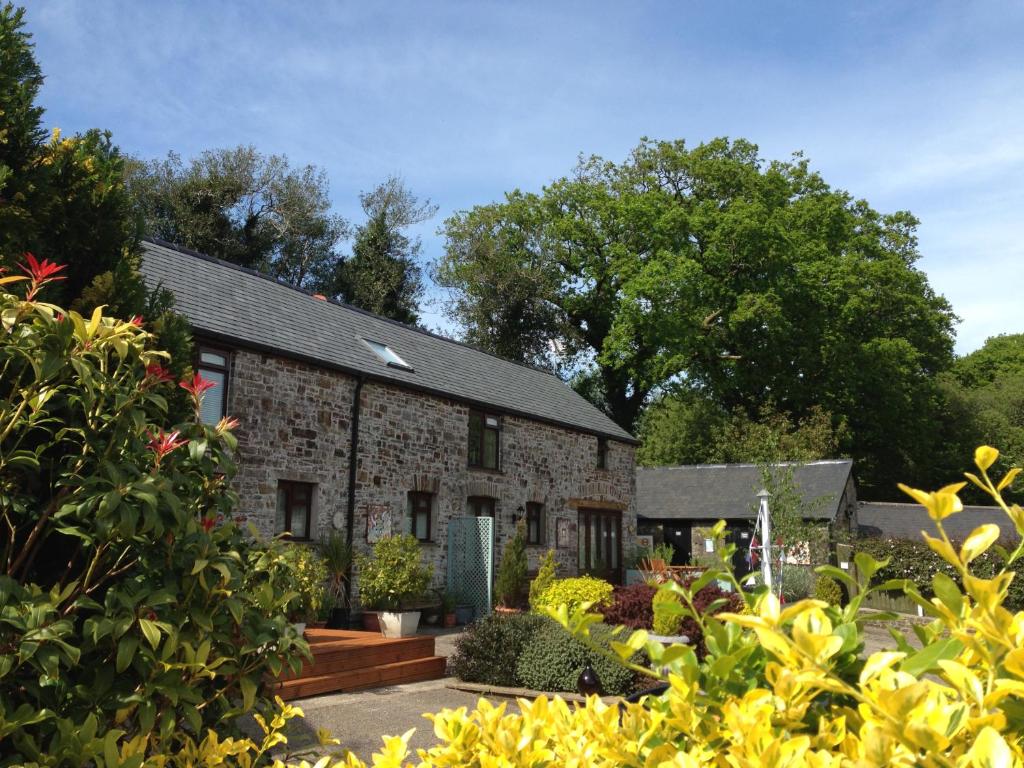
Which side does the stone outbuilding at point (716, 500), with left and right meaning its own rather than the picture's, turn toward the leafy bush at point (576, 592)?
front

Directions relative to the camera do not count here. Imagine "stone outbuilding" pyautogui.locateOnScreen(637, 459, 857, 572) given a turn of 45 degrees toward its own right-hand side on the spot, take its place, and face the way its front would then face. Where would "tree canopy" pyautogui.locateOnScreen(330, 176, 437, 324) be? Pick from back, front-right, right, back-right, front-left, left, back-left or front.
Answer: front-right

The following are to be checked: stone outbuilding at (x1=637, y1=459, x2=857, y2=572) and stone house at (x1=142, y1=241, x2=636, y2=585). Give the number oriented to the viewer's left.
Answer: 0

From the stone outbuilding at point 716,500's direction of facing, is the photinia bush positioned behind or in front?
in front

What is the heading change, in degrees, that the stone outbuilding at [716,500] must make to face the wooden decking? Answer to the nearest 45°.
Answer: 0° — it already faces it

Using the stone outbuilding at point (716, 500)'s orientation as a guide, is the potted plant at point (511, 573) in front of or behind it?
in front

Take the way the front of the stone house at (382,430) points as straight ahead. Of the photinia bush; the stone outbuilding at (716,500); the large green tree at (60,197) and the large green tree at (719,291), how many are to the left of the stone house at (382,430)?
2

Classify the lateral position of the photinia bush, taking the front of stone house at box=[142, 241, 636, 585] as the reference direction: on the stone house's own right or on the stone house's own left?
on the stone house's own right

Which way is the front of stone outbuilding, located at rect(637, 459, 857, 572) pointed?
toward the camera

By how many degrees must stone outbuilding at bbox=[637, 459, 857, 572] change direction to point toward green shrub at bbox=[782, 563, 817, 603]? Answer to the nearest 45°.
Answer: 0° — it already faces it

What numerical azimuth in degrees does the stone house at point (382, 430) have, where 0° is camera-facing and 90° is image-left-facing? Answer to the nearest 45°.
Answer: approximately 315°

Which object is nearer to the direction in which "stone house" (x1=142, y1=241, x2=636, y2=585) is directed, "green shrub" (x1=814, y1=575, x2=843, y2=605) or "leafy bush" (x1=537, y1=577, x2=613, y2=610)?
the leafy bush

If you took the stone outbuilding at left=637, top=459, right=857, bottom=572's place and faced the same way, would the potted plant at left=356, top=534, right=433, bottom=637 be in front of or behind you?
in front
